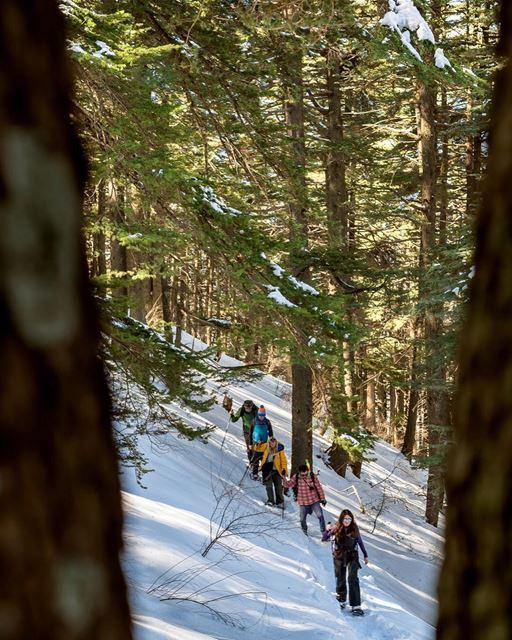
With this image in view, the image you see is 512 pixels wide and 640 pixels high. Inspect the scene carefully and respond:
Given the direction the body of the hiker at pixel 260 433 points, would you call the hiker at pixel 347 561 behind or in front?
in front

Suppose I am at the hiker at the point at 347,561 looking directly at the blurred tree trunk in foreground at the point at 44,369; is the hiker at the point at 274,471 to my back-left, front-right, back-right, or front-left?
back-right

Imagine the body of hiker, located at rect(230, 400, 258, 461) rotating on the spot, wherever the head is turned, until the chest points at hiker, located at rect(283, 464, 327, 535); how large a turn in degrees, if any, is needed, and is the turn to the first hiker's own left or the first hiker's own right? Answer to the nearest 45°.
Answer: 0° — they already face them

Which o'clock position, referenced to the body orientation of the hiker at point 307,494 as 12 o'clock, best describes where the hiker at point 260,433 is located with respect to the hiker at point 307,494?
the hiker at point 260,433 is roughly at 5 o'clock from the hiker at point 307,494.

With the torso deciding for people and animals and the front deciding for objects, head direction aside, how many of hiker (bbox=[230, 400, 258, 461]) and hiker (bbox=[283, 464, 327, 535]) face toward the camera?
2

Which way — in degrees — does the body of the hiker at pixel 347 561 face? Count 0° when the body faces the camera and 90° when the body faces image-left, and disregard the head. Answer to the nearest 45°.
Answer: approximately 0°

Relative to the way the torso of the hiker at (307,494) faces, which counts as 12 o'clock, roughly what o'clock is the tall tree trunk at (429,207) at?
The tall tree trunk is roughly at 7 o'clock from the hiker.

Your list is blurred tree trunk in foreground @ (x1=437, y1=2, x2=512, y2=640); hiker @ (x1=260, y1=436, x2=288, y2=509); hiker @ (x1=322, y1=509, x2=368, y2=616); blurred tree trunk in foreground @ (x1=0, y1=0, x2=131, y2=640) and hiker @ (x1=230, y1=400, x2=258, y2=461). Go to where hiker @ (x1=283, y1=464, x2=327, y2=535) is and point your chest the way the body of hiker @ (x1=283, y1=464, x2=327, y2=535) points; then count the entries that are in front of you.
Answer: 3

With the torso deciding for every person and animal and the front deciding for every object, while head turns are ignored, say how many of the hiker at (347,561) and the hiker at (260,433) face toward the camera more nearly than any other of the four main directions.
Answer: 2

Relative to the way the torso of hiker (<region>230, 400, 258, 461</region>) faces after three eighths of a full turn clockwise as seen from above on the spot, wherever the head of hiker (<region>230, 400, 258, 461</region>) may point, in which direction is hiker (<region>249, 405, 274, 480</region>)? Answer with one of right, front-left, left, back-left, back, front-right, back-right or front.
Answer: back-left

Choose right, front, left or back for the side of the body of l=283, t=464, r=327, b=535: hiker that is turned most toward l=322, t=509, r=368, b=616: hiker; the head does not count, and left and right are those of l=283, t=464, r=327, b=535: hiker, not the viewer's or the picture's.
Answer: front

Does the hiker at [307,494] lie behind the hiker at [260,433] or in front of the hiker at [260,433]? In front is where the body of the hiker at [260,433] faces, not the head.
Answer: in front
